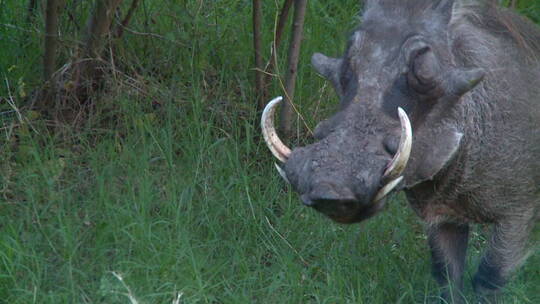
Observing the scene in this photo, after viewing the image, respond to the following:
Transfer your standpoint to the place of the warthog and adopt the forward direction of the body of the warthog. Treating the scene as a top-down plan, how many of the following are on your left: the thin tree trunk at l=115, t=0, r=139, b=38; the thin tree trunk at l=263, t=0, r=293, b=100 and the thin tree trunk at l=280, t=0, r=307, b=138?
0

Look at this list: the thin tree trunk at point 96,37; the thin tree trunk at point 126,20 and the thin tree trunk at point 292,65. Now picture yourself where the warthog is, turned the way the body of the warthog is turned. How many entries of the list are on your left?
0

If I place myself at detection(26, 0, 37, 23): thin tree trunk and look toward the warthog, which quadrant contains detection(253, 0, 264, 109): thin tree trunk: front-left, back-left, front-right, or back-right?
front-left

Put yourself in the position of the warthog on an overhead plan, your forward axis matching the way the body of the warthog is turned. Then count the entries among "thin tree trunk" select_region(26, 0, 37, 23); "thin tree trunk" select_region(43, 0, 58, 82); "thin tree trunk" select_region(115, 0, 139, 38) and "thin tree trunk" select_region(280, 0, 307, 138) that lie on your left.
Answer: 0

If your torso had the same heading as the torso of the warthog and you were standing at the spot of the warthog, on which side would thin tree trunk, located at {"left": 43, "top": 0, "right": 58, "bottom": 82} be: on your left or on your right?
on your right

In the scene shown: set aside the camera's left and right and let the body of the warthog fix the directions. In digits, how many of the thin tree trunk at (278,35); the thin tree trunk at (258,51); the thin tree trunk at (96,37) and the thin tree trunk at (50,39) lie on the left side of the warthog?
0

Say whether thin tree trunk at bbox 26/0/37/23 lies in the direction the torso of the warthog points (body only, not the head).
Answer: no

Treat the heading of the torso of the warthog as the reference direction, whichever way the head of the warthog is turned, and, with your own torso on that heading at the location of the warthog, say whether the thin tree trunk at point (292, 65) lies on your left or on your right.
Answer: on your right

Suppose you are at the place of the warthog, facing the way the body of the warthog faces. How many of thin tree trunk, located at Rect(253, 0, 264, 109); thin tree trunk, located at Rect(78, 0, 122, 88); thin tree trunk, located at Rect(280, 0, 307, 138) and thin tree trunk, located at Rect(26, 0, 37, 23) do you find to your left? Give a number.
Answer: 0

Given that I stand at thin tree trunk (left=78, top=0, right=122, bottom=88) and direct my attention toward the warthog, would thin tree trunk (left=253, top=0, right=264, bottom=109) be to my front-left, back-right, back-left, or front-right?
front-left

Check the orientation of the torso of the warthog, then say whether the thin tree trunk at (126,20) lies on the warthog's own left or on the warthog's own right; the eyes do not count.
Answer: on the warthog's own right

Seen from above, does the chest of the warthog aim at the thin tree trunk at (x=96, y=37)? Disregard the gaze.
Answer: no

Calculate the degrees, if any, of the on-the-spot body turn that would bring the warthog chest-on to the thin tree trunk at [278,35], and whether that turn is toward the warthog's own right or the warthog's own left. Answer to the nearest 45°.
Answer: approximately 90° to the warthog's own right

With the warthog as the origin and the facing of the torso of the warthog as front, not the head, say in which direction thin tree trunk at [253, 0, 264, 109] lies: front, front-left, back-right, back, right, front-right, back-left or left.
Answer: right
